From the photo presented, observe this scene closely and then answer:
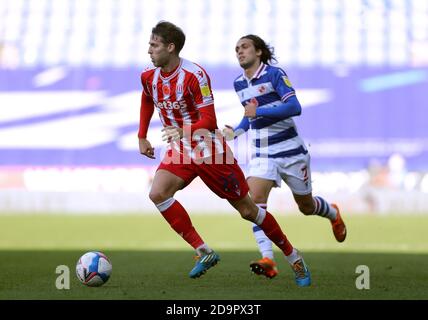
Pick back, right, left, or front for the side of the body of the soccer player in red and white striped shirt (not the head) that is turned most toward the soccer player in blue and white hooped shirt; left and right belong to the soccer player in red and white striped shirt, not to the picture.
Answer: back

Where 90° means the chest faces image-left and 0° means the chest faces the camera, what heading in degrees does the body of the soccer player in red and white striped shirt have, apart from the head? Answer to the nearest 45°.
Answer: approximately 45°

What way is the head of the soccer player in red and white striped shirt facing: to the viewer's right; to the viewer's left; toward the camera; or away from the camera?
to the viewer's left

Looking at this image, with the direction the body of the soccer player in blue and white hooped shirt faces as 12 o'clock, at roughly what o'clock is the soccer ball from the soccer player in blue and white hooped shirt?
The soccer ball is roughly at 12 o'clock from the soccer player in blue and white hooped shirt.

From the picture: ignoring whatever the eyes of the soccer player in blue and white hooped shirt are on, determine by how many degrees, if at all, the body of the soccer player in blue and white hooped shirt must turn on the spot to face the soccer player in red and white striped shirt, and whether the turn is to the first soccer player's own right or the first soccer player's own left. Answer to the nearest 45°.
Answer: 0° — they already face them

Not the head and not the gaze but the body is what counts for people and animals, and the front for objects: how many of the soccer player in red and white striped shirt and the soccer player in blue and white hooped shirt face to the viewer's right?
0
